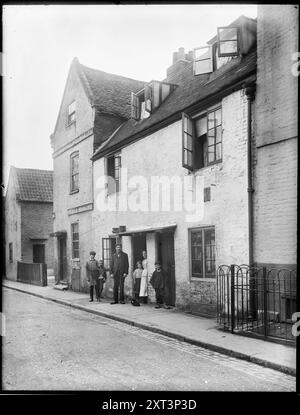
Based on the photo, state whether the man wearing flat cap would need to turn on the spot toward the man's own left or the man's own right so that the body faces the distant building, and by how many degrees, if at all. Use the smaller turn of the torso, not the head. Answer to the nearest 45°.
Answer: approximately 180°

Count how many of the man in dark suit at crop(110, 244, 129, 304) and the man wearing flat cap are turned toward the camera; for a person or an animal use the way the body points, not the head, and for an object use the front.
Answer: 2

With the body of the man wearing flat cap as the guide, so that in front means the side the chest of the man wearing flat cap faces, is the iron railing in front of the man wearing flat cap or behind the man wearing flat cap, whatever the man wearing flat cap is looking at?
in front

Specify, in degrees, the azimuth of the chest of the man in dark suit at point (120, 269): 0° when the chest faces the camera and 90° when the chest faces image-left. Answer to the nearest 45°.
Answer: approximately 0°

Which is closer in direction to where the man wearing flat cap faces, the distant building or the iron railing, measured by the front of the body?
the iron railing

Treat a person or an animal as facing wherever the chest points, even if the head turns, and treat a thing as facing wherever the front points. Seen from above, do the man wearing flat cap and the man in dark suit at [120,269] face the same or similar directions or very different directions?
same or similar directions

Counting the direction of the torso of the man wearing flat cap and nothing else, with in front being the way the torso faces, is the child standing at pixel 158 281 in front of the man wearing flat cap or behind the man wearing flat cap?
in front

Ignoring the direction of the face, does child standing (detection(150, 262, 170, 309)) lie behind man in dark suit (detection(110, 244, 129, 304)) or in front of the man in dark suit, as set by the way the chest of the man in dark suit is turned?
in front

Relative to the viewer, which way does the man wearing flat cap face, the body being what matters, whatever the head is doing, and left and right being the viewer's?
facing the viewer
